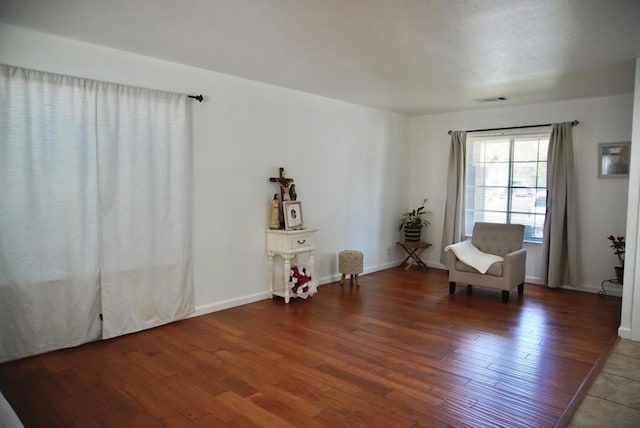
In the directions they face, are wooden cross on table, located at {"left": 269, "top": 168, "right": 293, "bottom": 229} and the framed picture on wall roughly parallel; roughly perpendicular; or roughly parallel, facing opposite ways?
roughly perpendicular

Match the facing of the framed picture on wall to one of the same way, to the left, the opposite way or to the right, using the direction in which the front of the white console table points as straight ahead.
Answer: to the right

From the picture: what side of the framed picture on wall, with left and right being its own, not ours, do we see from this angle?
front

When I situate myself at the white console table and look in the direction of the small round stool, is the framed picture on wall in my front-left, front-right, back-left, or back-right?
front-right

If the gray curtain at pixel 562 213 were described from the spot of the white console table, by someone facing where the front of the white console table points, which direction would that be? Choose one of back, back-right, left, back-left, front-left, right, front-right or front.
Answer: front-left

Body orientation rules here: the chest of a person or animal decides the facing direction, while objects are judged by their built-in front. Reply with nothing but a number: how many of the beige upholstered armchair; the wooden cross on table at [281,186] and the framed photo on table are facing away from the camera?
0

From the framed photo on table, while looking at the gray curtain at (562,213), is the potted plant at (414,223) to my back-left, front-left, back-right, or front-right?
front-left

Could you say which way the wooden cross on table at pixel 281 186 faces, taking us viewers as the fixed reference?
facing the viewer and to the right of the viewer

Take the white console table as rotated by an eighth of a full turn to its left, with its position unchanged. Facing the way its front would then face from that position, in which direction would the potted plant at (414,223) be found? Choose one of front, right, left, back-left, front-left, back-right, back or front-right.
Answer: front-left

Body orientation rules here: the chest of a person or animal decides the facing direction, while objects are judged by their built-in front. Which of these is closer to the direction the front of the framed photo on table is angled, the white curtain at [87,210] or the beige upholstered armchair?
the beige upholstered armchair

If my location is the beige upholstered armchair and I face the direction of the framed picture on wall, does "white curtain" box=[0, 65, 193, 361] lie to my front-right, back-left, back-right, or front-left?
back-right

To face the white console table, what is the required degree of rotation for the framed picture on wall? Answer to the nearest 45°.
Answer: approximately 45° to its right

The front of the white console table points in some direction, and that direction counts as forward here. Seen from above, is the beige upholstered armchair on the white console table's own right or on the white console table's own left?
on the white console table's own left

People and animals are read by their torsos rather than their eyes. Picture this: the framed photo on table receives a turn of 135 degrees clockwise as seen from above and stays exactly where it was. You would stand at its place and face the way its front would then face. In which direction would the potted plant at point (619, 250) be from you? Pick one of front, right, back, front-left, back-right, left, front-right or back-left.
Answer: back

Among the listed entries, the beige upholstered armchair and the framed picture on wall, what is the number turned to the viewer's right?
0

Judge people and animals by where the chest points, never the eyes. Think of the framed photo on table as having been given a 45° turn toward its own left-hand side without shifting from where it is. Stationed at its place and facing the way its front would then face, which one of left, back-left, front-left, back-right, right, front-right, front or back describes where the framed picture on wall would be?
front

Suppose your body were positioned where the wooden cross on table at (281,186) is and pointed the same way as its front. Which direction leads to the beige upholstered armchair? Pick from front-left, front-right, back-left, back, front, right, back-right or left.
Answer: front-left
